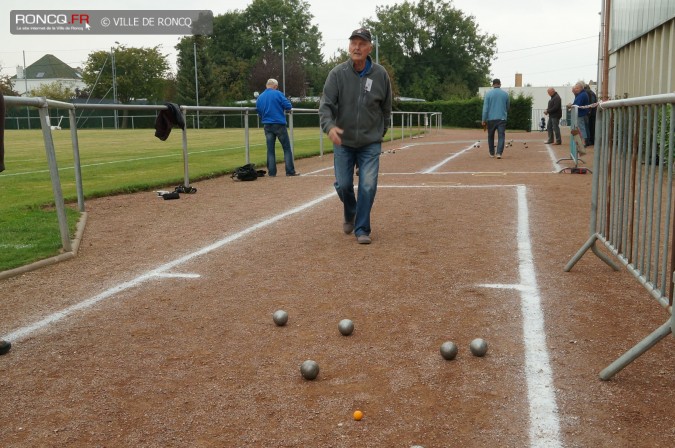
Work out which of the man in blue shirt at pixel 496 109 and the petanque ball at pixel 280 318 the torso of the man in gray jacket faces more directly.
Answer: the petanque ball

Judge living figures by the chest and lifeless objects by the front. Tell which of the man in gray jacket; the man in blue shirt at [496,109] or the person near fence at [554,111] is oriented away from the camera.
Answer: the man in blue shirt

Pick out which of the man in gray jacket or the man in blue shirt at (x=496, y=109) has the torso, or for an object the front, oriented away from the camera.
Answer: the man in blue shirt

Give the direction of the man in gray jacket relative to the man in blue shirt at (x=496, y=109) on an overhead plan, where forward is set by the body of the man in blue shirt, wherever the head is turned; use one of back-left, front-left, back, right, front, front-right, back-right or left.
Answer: back

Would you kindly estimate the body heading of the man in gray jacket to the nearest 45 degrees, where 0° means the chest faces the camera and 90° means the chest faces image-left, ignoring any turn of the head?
approximately 0°

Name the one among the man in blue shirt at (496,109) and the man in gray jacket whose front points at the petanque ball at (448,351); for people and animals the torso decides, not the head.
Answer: the man in gray jacket

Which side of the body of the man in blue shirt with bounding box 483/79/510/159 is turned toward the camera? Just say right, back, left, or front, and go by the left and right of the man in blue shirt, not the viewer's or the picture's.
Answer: back

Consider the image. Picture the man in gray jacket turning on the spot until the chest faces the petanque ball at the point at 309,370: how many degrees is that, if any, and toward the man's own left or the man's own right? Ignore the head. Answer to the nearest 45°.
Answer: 0° — they already face it

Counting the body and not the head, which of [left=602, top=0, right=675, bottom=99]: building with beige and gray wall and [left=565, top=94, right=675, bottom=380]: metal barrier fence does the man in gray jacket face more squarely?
the metal barrier fence
